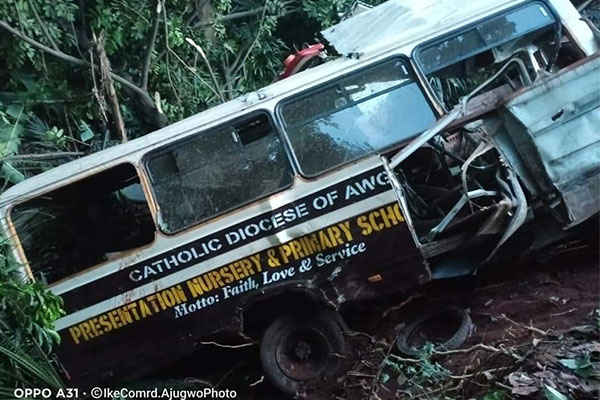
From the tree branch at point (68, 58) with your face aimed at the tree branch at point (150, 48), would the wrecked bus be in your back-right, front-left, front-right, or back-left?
front-right

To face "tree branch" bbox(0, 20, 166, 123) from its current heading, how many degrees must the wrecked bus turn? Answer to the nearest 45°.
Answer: approximately 135° to its left

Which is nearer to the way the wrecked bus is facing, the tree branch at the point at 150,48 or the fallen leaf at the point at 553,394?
the fallen leaf

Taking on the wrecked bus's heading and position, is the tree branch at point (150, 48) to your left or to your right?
on your left

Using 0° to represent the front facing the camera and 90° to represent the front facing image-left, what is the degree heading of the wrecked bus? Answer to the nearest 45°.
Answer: approximately 270°

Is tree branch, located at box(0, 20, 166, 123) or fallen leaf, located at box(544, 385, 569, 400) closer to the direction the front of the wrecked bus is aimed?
the fallen leaf

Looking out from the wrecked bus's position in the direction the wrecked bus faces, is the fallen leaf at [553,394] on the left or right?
on its right
